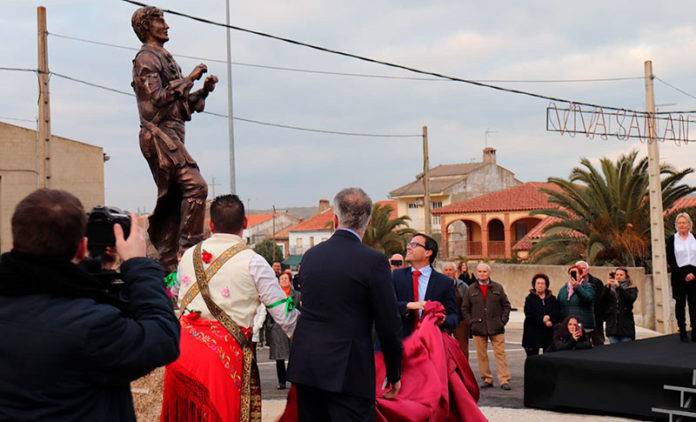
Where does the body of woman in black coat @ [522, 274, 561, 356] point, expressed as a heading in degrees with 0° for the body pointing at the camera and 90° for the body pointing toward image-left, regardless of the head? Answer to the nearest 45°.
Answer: approximately 0°

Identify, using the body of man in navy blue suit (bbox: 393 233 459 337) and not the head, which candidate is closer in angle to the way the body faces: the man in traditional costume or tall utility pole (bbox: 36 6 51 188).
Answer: the man in traditional costume

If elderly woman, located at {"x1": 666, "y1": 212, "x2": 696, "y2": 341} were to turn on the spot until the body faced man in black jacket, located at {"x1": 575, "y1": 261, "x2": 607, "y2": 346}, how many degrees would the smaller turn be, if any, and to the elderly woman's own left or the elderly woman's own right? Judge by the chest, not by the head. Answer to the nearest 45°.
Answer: approximately 135° to the elderly woman's own right

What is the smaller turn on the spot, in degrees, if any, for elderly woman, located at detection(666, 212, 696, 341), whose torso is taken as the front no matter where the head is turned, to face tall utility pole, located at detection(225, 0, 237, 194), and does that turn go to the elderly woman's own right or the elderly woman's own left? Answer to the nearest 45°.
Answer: approximately 135° to the elderly woman's own right

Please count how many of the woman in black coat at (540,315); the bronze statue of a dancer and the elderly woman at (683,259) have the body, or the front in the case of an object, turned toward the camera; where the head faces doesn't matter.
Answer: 2

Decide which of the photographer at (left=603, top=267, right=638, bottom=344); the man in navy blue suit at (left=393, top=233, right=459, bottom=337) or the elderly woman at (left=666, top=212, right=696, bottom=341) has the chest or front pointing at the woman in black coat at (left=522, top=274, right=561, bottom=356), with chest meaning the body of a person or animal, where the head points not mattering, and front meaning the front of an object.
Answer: the photographer

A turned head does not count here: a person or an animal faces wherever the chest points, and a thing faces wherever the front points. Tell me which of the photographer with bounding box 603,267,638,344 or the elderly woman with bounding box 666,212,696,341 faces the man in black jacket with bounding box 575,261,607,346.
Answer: the photographer

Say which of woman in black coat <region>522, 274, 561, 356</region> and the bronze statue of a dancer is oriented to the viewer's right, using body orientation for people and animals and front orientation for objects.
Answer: the bronze statue of a dancer

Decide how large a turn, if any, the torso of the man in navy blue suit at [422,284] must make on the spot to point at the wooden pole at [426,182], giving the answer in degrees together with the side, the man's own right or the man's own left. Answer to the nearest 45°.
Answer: approximately 135° to the man's own right

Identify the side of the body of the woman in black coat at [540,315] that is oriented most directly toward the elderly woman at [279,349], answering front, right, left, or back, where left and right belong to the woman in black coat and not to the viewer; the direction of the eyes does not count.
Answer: right

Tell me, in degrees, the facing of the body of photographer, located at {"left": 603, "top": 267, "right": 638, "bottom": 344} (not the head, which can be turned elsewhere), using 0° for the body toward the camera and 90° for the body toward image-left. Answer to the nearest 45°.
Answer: approximately 45°

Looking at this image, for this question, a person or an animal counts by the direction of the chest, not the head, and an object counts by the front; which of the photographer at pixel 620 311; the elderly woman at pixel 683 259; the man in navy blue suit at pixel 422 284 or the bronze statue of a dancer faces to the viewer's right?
the bronze statue of a dancer

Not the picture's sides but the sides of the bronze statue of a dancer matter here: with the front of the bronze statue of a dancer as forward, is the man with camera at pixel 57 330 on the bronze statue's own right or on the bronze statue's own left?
on the bronze statue's own right

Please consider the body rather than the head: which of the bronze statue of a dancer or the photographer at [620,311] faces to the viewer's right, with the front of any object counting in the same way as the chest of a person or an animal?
the bronze statue of a dancer

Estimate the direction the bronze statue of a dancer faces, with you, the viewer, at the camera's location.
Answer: facing to the right of the viewer

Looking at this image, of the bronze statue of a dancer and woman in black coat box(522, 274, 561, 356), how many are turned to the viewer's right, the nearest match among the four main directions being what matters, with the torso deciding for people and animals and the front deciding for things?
1
